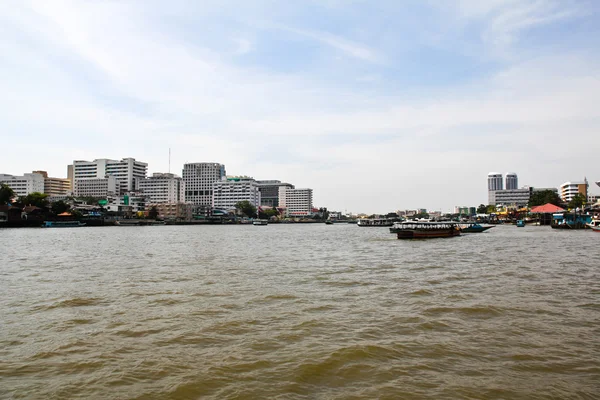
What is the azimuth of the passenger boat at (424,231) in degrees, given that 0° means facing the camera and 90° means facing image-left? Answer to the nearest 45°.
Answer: approximately 90°
